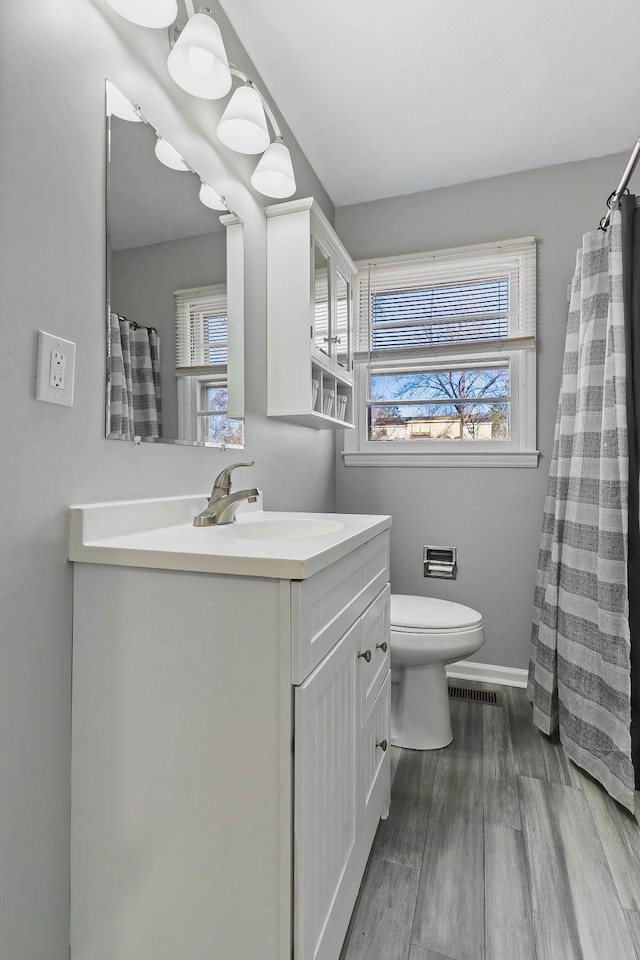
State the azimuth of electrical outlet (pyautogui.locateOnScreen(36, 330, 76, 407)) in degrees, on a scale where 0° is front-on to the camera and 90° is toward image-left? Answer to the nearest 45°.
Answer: approximately 315°

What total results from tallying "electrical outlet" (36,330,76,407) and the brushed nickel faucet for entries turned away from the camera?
0

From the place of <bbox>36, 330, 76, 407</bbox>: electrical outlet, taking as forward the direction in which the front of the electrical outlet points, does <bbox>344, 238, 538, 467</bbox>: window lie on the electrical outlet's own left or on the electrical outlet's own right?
on the electrical outlet's own left

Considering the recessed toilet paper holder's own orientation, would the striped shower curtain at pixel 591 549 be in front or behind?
in front

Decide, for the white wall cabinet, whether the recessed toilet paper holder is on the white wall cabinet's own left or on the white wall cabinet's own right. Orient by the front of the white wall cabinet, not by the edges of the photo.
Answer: on the white wall cabinet's own left

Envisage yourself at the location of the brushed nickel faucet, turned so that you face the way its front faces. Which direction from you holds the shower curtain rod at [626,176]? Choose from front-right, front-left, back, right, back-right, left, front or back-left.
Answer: front-left

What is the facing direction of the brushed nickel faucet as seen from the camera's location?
facing the viewer and to the right of the viewer

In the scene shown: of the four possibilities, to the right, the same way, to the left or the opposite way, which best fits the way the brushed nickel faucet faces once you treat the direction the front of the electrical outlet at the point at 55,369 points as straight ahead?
the same way

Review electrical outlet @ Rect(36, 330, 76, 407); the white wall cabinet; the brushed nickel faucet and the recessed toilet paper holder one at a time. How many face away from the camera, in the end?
0

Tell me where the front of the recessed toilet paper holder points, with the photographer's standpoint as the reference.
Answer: facing the viewer

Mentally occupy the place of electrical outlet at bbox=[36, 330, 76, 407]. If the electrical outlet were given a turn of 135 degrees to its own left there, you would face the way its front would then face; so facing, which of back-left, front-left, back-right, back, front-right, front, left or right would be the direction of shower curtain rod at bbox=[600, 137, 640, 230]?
right
